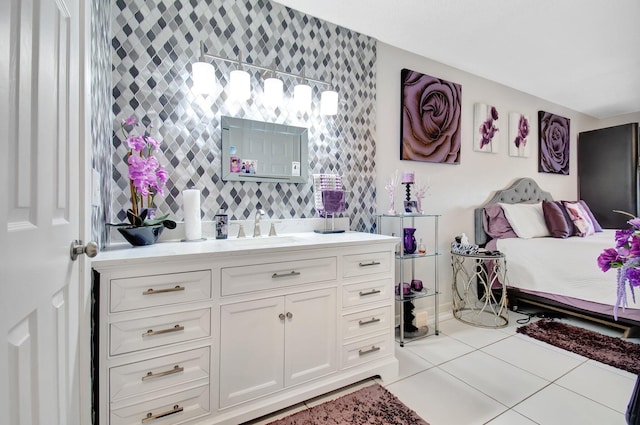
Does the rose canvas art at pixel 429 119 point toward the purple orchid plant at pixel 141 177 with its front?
no

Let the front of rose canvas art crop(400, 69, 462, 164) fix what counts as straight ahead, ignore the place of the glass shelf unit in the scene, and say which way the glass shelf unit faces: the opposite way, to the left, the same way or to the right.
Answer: the same way

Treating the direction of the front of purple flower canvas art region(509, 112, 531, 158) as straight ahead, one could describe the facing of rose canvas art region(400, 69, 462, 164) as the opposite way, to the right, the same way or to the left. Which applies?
the same way

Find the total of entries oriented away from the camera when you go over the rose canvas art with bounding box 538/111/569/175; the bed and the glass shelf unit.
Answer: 0

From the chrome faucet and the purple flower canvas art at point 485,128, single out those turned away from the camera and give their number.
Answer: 0

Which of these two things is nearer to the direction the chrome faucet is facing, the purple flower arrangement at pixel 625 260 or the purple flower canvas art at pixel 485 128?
the purple flower arrangement

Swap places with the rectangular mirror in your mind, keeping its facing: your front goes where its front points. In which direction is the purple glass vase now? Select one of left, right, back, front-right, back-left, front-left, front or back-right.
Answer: front-left

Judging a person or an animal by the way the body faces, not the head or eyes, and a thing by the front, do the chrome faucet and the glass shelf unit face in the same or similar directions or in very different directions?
same or similar directions

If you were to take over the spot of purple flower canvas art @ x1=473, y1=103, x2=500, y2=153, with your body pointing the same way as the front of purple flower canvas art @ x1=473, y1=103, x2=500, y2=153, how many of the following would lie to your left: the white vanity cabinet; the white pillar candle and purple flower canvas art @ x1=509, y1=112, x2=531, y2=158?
1

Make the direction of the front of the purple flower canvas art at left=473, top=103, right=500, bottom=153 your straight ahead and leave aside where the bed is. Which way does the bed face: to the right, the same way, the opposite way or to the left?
the same way

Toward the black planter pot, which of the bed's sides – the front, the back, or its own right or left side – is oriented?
right

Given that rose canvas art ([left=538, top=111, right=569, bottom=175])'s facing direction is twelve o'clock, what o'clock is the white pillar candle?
The white pillar candle is roughly at 2 o'clock from the rose canvas art.

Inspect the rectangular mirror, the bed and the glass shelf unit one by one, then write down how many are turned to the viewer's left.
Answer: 0

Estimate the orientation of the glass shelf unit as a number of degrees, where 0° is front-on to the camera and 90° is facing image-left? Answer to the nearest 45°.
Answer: approximately 315°

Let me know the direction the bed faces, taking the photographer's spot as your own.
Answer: facing the viewer and to the right of the viewer

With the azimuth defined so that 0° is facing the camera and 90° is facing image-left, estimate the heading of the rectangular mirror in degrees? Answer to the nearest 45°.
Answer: approximately 315°
